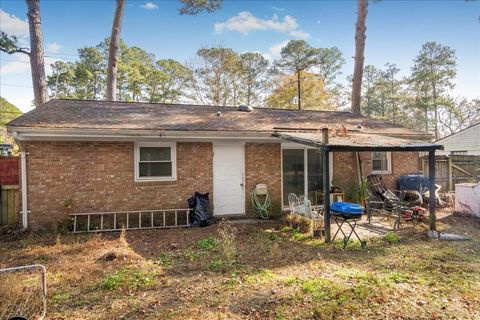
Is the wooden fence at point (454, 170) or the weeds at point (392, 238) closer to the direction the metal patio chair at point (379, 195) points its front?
the weeds

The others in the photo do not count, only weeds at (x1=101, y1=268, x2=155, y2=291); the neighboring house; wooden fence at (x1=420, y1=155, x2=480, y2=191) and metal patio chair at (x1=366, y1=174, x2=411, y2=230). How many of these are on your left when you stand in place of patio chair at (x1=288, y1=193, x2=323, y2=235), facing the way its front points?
3

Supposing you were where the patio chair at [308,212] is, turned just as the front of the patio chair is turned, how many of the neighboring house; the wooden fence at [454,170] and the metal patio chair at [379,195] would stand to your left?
3

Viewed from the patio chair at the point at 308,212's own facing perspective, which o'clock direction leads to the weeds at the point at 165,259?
The weeds is roughly at 3 o'clock from the patio chair.

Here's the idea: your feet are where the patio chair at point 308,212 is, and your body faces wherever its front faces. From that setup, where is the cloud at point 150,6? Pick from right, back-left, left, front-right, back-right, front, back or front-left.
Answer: back

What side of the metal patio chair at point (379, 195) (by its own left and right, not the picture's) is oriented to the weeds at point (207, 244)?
right

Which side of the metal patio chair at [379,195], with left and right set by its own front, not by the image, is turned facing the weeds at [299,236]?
right

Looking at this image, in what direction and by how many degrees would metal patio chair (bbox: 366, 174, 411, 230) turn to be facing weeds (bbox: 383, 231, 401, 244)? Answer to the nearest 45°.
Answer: approximately 45° to its right

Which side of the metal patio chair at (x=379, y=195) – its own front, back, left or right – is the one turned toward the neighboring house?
left

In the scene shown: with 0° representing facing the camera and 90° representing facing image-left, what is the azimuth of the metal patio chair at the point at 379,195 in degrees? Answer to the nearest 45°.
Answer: approximately 315°

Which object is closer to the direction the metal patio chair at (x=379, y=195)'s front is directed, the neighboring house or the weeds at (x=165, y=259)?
the weeds
